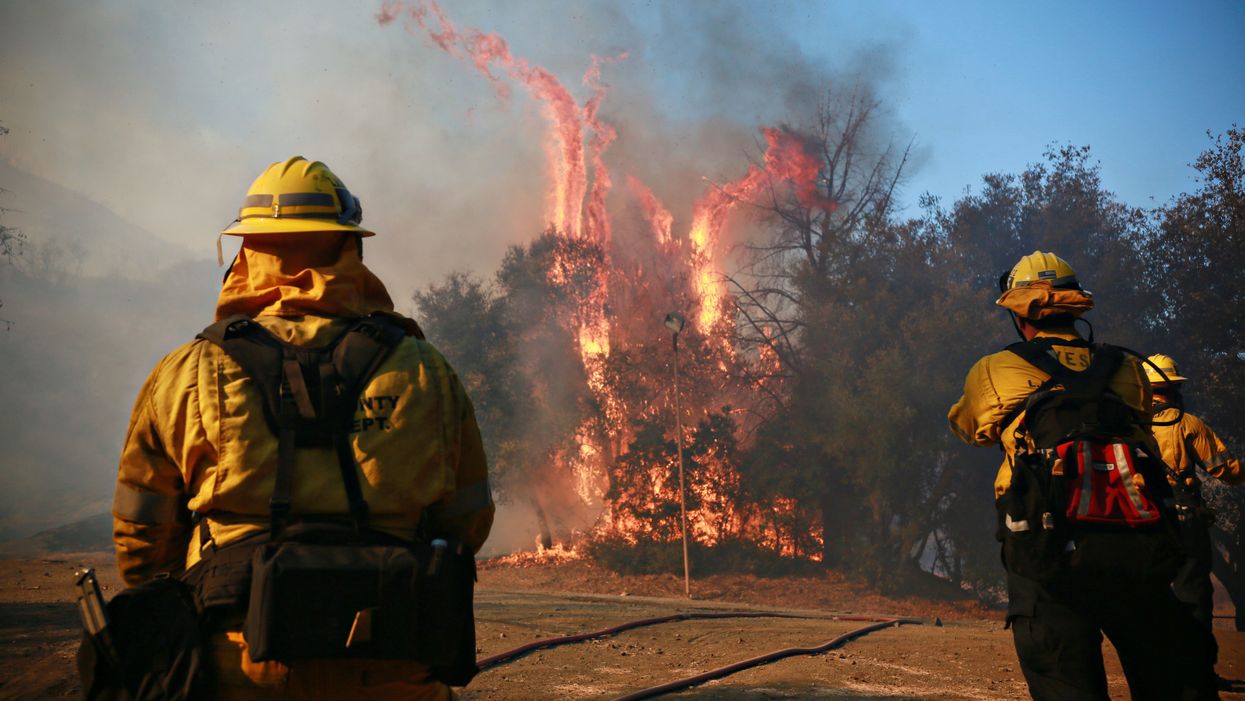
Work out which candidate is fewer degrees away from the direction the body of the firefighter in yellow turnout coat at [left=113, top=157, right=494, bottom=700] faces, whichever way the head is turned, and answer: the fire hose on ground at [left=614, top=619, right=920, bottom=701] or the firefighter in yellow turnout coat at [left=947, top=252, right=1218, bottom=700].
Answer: the fire hose on ground

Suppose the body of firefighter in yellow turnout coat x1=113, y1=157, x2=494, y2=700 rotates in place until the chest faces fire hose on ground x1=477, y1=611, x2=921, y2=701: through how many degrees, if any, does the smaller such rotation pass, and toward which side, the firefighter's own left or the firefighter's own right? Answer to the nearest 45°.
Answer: approximately 45° to the firefighter's own right

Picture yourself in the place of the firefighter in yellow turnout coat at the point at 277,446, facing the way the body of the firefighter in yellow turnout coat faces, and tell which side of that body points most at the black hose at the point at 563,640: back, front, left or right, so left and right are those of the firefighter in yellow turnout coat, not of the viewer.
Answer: front

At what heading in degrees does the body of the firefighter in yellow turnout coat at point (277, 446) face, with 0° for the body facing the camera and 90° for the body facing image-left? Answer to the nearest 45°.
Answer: approximately 180°

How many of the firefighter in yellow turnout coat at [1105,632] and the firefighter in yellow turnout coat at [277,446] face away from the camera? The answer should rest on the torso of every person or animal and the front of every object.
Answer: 2

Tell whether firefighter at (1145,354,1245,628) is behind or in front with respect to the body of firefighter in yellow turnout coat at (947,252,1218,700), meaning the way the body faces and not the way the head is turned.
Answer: in front

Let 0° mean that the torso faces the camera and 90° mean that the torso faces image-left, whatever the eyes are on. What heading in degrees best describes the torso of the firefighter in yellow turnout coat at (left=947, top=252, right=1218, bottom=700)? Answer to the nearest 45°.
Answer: approximately 180°

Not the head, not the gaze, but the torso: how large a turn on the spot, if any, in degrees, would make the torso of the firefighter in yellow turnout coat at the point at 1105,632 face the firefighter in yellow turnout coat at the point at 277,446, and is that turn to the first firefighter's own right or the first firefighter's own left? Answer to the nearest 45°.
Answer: approximately 135° to the first firefighter's own left

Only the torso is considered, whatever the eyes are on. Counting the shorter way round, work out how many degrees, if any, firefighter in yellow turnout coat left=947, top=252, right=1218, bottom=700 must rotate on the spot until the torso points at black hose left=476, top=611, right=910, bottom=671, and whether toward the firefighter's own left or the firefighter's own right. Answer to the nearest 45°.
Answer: approximately 45° to the firefighter's own left

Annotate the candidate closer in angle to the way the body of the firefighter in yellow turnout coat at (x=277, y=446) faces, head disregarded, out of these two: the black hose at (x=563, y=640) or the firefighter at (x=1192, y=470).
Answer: the black hose

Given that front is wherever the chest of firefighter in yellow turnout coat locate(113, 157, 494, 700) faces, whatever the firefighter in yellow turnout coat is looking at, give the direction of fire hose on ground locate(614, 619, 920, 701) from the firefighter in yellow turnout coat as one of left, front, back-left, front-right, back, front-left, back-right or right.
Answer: front-right
